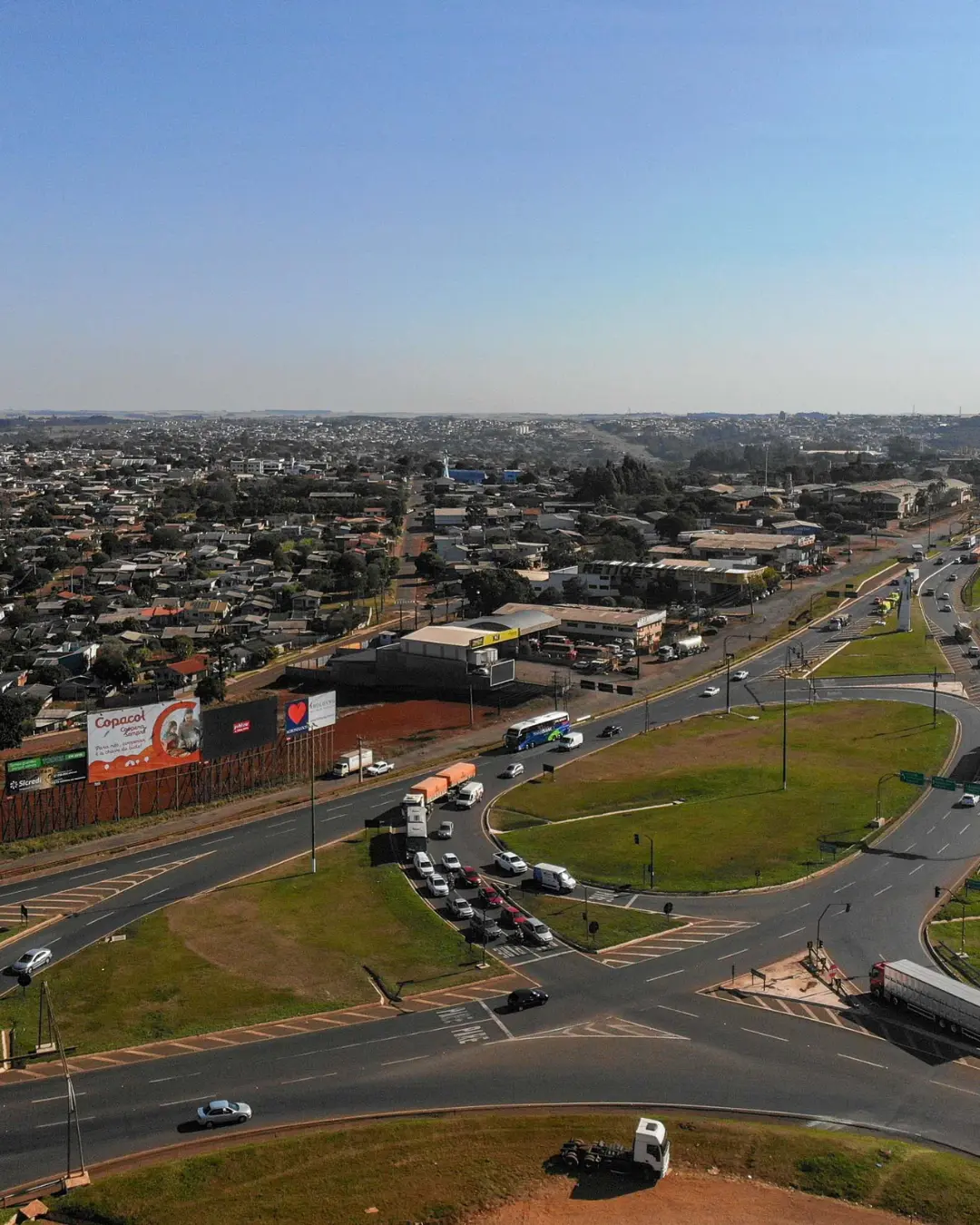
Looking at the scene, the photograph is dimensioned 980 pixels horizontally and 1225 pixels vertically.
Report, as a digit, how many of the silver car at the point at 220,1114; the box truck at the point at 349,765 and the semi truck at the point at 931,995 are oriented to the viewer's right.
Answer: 1

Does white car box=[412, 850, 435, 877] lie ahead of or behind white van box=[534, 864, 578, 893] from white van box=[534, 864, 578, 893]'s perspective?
behind

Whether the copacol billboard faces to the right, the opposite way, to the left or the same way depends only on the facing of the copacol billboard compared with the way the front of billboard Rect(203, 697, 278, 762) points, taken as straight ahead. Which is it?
the same way

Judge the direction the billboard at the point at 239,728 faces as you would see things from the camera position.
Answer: facing the viewer and to the right of the viewer

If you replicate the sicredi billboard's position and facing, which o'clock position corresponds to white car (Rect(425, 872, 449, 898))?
The white car is roughly at 12 o'clock from the sicredi billboard.

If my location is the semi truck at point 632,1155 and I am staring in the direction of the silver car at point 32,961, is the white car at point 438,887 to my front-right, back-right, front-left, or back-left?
front-right

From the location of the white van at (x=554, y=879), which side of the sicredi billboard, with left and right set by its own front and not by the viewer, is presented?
front

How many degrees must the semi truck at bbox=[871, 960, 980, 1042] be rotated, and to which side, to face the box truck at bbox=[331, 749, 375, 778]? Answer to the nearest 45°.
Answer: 0° — it already faces it

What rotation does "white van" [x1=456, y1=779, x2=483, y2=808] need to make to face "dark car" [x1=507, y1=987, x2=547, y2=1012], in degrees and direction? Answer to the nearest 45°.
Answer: approximately 45° to its left

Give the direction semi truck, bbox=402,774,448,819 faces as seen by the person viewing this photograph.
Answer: facing the viewer and to the left of the viewer

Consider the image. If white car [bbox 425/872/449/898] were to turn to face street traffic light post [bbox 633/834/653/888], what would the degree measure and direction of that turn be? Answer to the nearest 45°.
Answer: approximately 90° to its left
